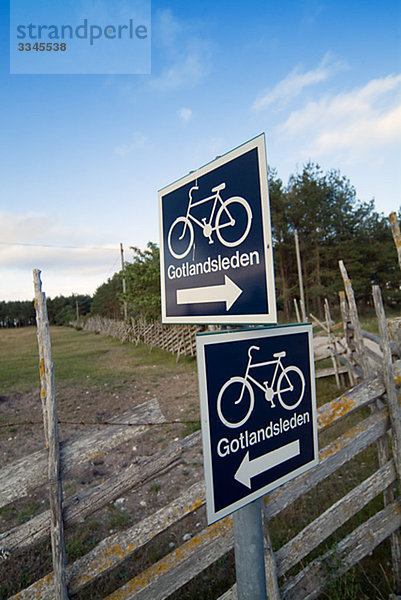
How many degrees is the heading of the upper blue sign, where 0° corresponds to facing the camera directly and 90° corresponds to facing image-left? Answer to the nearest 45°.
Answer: approximately 45°

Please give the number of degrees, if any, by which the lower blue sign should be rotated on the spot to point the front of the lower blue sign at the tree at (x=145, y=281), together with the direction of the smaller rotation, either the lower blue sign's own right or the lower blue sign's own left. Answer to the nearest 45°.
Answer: approximately 135° to the lower blue sign's own left

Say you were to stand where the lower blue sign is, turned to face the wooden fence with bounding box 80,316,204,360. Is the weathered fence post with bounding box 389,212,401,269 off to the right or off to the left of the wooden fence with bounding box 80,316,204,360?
right

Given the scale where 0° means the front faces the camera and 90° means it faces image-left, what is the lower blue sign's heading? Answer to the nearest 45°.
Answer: approximately 315°

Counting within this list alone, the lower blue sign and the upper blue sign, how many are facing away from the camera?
0

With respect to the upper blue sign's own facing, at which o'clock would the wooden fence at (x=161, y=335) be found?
The wooden fence is roughly at 4 o'clock from the upper blue sign.
